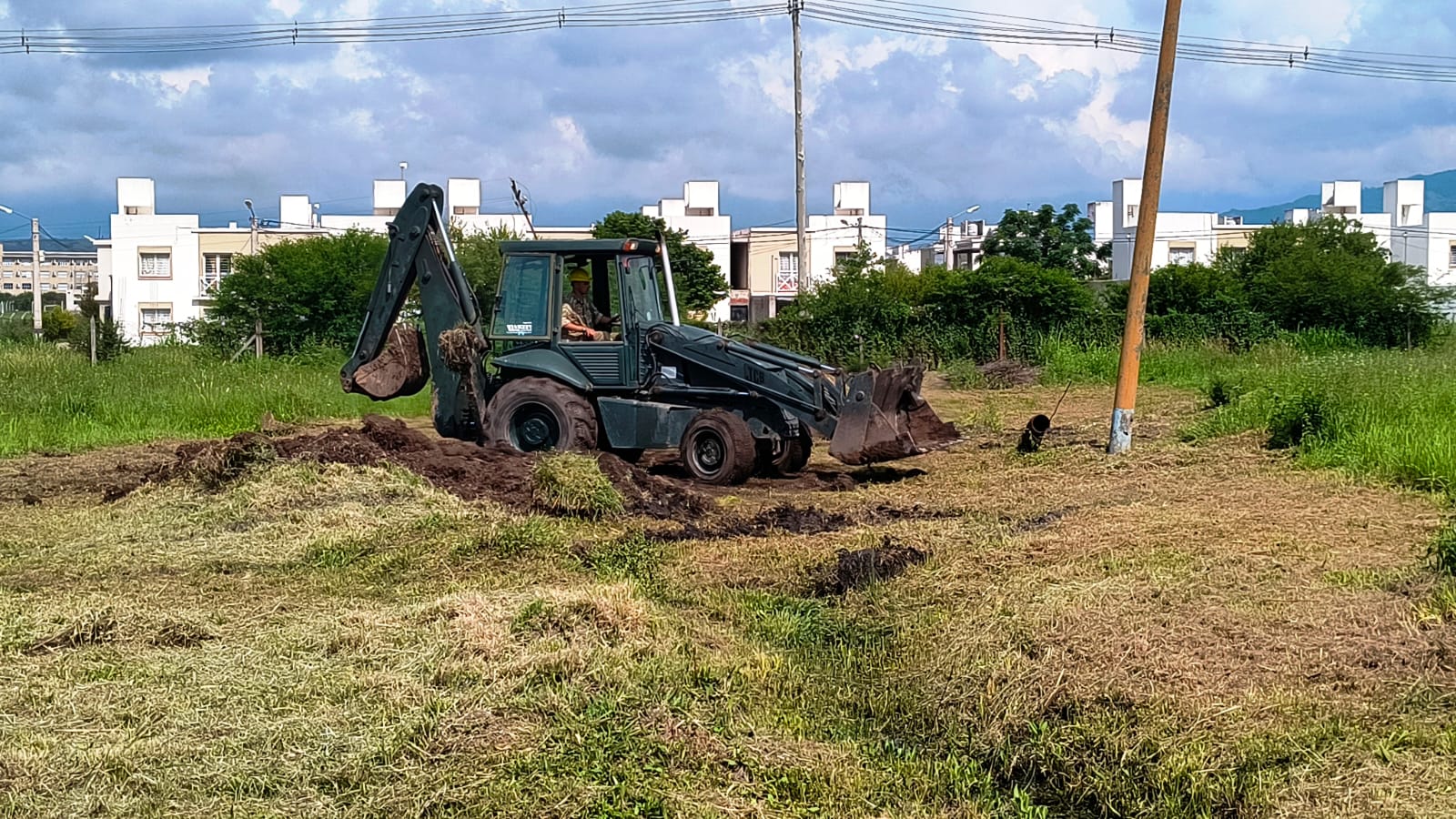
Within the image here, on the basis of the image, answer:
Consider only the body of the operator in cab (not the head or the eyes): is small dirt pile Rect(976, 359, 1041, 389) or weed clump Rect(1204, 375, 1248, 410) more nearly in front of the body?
the weed clump

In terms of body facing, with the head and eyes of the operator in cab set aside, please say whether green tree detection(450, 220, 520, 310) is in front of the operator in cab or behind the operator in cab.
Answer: behind

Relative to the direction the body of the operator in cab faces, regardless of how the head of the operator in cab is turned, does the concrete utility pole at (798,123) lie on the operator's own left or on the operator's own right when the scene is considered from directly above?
on the operator's own left

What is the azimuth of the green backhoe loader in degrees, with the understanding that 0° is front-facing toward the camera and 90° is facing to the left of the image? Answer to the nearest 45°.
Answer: approximately 315°

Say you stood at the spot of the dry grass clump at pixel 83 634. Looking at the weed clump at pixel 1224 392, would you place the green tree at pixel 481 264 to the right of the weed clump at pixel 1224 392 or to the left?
left

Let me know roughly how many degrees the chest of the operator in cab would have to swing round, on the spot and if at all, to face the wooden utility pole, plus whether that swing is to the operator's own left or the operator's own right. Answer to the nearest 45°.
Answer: approximately 45° to the operator's own left

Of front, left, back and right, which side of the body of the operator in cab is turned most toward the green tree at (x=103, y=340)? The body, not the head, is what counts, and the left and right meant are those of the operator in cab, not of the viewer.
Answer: back
